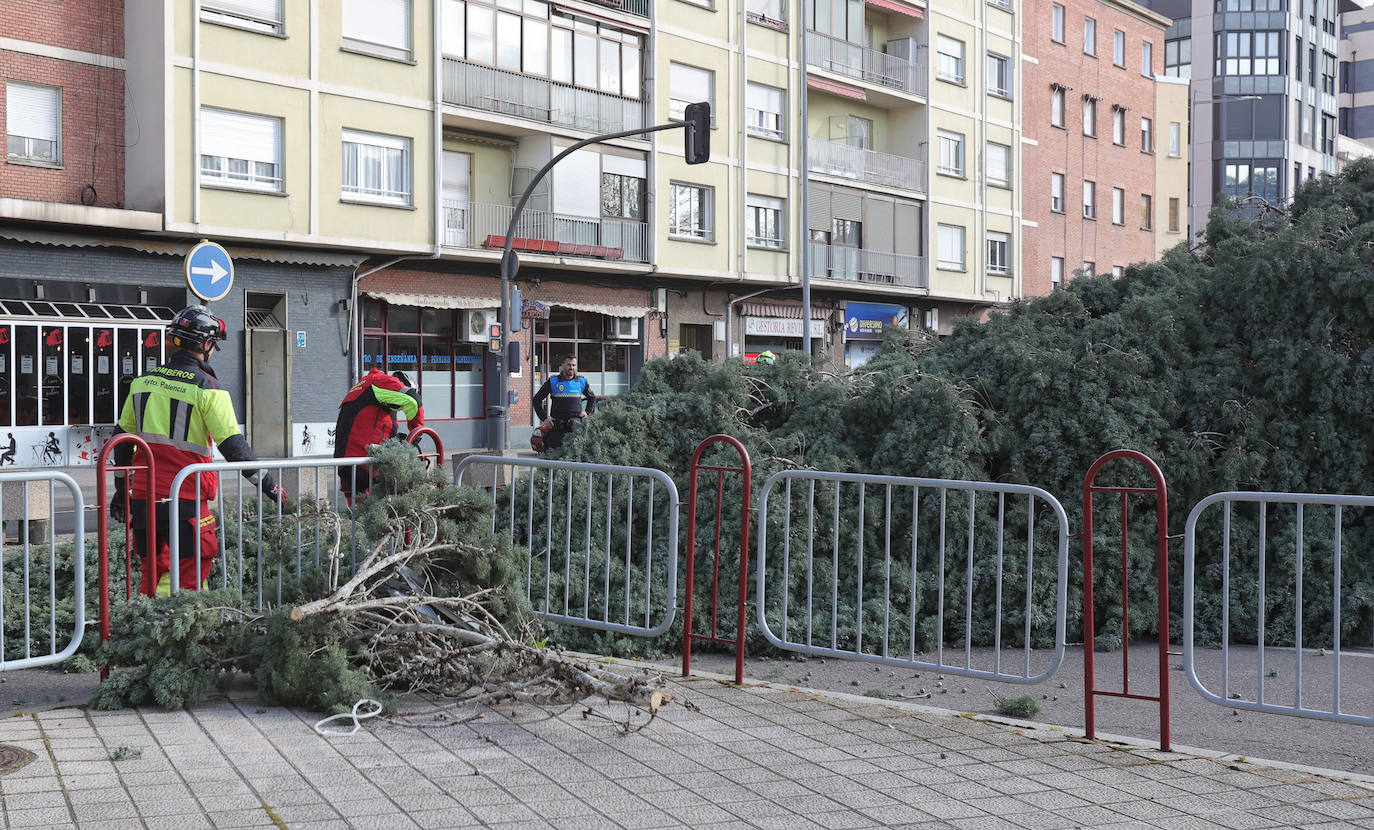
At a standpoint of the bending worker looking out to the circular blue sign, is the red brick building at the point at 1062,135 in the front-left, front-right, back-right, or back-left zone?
front-right

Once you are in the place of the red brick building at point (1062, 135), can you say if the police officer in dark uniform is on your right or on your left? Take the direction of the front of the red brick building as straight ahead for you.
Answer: on your right

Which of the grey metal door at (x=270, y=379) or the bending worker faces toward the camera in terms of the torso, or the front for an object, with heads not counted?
the grey metal door

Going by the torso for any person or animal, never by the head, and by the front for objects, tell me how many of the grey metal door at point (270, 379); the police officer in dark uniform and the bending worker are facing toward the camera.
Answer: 2

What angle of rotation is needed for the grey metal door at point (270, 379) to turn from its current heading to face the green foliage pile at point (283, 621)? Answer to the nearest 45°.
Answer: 0° — it already faces it

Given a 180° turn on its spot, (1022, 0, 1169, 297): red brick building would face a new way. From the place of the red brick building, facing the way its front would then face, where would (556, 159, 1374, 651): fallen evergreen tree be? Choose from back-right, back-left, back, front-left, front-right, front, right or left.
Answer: back-left

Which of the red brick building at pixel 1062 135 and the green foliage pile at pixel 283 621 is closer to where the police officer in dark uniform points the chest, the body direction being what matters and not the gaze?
the green foliage pile

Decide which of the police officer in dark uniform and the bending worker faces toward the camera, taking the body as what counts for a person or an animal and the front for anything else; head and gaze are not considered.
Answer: the police officer in dark uniform

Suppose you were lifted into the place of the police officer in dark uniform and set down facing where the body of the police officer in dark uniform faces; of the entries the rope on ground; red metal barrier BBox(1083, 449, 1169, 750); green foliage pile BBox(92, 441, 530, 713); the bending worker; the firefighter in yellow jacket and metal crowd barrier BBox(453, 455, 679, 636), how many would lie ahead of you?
6

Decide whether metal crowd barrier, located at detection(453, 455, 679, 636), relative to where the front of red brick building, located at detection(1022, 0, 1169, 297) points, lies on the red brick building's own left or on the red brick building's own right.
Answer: on the red brick building's own right

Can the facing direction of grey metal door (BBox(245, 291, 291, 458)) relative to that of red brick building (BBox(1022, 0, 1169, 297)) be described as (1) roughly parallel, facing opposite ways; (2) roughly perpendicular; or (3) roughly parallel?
roughly parallel

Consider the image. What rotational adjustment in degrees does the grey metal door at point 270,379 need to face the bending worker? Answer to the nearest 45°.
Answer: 0° — it already faces them

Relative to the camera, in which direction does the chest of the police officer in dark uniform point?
toward the camera

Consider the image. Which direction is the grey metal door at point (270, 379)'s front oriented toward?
toward the camera

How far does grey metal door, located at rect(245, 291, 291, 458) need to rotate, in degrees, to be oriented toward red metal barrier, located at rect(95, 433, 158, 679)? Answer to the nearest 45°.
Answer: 0° — it already faces it

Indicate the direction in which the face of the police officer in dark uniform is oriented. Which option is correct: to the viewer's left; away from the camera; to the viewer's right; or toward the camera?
toward the camera
